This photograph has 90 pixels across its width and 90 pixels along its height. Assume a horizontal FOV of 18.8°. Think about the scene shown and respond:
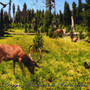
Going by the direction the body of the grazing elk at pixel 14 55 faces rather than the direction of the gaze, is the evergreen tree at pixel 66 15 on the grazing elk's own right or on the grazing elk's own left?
on the grazing elk's own left

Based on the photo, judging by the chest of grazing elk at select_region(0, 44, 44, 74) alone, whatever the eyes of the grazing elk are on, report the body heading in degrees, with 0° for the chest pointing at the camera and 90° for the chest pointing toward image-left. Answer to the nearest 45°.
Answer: approximately 270°
